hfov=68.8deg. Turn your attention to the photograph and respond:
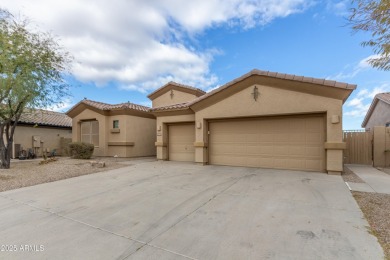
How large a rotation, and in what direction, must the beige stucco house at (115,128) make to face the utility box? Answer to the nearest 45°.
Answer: approximately 90° to its right
